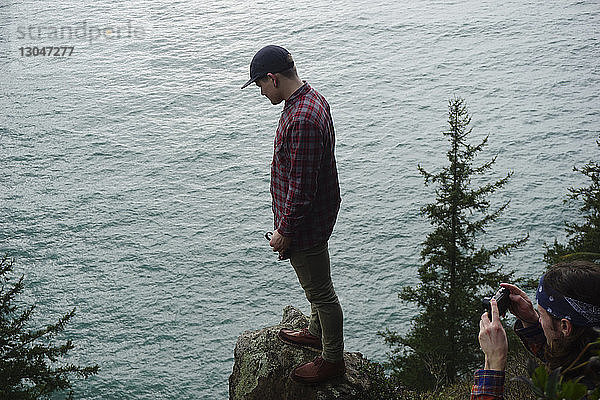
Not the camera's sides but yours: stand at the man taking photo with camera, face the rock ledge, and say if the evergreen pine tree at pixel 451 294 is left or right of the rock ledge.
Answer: right

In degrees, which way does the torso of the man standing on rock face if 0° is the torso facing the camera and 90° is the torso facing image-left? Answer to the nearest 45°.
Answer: approximately 90°

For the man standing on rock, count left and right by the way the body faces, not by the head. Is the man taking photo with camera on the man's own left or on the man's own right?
on the man's own left

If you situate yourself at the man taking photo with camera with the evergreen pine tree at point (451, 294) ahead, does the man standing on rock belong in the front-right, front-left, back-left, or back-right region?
front-left

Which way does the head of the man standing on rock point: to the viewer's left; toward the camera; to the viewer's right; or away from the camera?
to the viewer's left

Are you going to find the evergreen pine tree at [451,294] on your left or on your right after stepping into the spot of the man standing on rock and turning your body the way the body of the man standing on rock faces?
on your right
